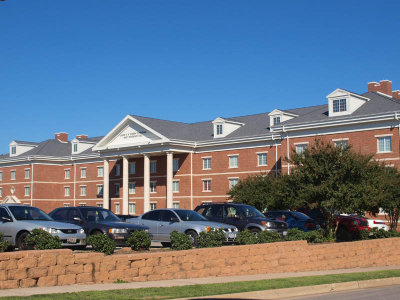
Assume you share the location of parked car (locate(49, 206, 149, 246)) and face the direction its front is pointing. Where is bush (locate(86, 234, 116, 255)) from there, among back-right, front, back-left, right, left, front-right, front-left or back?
front-right

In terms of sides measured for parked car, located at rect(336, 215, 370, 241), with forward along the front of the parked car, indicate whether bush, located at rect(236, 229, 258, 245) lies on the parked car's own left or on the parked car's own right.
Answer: on the parked car's own right

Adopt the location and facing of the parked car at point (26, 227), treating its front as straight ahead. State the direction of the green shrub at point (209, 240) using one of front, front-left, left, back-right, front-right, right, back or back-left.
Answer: front-left

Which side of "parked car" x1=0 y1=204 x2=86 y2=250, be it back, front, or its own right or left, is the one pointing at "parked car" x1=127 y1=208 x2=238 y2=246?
left

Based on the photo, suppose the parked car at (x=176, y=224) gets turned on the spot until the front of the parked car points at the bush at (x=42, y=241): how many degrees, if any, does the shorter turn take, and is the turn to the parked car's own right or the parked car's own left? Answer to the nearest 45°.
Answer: approximately 90° to the parked car's own right

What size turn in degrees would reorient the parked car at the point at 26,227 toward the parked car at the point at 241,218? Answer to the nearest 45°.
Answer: approximately 90° to its left

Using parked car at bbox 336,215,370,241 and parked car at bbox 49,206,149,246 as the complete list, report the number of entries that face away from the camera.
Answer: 0

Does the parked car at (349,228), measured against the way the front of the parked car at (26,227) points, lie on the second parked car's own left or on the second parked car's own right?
on the second parked car's own left

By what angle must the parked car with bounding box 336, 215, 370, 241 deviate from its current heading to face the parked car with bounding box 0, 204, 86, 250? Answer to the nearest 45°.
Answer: approximately 90° to its right

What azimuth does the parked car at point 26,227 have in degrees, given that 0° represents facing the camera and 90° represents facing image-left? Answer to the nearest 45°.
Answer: approximately 315°

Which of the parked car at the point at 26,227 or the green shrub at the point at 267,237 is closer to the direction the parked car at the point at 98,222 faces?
the green shrub

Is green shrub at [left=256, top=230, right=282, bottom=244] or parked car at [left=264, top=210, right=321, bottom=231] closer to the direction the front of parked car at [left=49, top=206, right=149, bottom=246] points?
the green shrub

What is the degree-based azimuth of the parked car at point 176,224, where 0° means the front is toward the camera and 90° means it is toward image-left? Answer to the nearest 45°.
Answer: approximately 315°

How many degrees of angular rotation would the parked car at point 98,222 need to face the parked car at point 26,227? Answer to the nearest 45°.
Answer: approximately 90° to its right

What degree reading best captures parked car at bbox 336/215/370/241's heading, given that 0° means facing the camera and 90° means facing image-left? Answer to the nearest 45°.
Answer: approximately 315°
